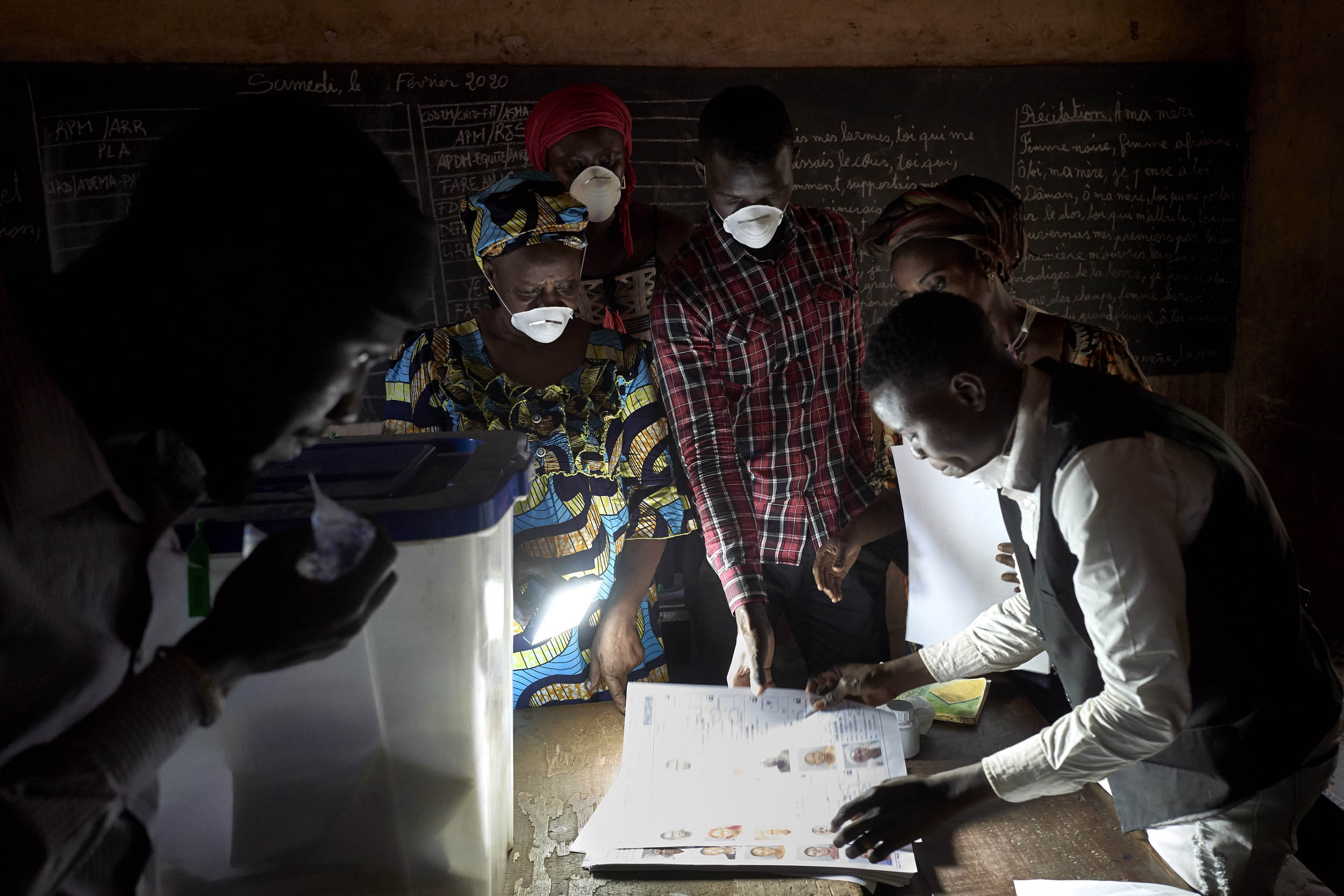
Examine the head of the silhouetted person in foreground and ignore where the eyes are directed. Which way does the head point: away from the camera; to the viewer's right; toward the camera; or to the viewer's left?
to the viewer's right

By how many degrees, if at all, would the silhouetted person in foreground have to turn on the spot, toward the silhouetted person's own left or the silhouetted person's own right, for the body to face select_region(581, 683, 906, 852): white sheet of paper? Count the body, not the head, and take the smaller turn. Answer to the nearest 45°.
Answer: approximately 45° to the silhouetted person's own left

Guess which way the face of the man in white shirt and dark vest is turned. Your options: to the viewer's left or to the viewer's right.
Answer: to the viewer's left

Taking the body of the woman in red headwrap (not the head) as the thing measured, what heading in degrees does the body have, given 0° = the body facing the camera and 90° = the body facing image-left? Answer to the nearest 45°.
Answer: approximately 0°

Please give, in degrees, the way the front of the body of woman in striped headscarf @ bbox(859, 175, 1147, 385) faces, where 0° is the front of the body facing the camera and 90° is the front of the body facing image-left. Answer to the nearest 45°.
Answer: approximately 45°

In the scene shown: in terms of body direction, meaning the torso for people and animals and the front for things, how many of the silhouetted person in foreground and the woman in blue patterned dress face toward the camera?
1
